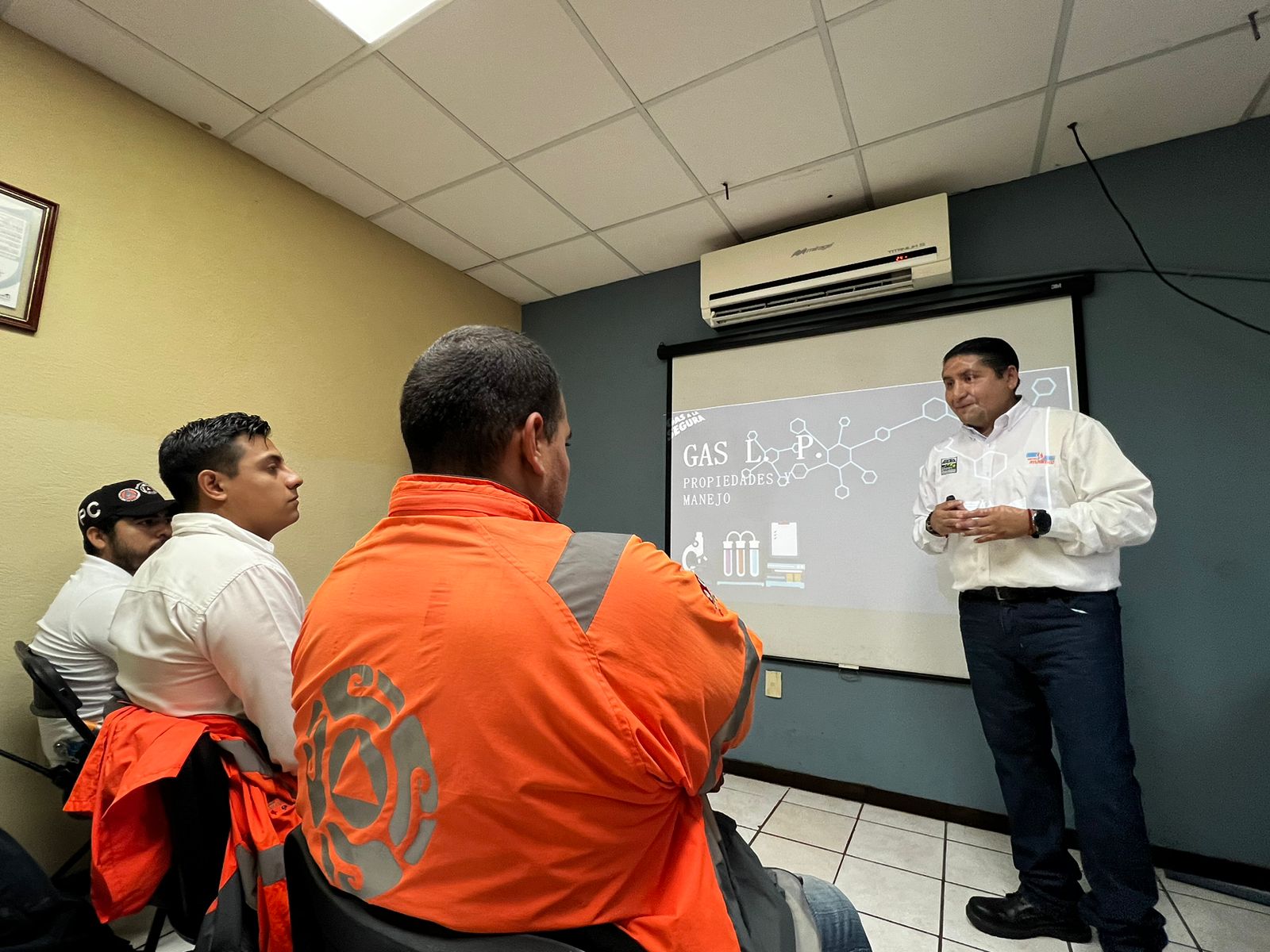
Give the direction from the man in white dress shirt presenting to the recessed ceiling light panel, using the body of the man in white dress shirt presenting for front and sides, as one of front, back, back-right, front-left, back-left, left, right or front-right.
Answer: front

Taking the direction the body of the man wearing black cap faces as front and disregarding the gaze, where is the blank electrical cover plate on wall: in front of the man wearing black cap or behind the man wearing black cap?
in front

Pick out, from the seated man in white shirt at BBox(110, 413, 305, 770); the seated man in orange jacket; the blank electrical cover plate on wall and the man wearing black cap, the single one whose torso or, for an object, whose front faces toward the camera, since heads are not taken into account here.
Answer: the blank electrical cover plate on wall

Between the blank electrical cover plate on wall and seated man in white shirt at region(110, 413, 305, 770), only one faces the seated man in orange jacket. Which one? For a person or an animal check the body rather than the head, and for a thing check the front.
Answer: the blank electrical cover plate on wall

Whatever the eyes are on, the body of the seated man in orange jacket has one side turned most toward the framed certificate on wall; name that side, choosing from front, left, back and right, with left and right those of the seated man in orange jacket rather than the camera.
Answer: left

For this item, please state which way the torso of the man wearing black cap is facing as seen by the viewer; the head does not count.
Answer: to the viewer's right

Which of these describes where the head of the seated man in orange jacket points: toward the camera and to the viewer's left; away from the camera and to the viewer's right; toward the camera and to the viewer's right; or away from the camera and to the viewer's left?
away from the camera and to the viewer's right

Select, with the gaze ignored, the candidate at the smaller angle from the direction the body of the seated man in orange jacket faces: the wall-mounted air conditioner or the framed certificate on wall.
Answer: the wall-mounted air conditioner

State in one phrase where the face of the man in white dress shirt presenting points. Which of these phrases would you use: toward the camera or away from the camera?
toward the camera

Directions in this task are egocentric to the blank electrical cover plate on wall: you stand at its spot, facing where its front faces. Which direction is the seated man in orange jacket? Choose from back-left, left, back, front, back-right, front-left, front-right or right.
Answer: front

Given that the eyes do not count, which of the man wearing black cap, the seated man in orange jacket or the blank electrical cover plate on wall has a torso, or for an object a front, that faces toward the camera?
the blank electrical cover plate on wall

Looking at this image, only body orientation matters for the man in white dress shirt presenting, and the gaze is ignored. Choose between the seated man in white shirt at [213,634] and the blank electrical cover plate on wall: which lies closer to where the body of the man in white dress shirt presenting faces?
the seated man in white shirt

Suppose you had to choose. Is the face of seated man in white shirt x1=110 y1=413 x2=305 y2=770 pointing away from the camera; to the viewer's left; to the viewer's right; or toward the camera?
to the viewer's right

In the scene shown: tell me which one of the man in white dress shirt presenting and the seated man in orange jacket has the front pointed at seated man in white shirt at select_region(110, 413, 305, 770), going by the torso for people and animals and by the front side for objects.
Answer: the man in white dress shirt presenting

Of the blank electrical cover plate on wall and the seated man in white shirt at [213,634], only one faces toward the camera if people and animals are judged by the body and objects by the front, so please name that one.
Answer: the blank electrical cover plate on wall

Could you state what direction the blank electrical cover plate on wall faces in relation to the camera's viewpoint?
facing the viewer
